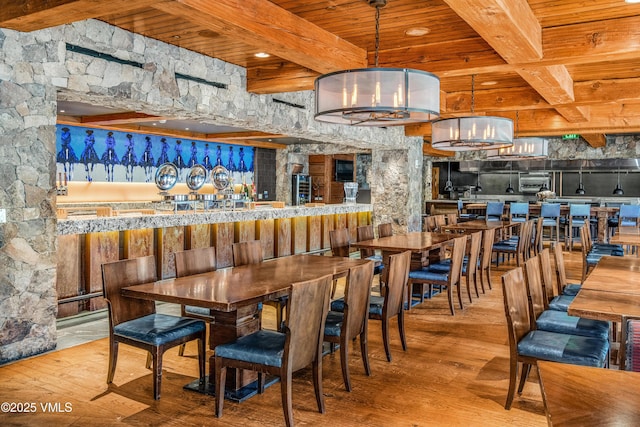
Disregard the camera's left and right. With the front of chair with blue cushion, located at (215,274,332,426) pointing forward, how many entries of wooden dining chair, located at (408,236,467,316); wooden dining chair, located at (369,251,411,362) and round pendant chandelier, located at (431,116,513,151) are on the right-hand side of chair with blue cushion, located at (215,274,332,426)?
3

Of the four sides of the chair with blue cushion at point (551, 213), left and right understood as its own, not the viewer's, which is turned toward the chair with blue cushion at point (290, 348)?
back

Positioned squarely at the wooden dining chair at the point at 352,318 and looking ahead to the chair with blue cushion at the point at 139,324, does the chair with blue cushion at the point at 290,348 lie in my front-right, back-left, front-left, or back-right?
front-left

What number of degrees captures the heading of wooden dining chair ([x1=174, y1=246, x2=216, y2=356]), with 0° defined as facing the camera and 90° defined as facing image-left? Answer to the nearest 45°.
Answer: approximately 315°

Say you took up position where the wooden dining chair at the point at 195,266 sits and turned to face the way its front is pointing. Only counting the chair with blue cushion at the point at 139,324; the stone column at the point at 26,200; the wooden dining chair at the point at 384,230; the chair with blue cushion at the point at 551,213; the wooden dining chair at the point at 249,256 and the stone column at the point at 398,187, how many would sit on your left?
4

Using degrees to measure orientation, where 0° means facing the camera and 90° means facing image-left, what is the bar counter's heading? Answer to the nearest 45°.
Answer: approximately 315°

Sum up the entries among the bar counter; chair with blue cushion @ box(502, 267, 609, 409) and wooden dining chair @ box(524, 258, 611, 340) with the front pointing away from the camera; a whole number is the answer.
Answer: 0

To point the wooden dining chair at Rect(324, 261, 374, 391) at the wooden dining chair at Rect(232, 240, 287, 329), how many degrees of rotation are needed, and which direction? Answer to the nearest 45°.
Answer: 0° — it already faces it

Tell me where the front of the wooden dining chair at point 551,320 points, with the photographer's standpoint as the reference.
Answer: facing to the right of the viewer

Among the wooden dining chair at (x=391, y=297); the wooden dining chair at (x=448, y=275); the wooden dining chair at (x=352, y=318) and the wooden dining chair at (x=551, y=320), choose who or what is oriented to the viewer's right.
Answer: the wooden dining chair at (x=551, y=320)

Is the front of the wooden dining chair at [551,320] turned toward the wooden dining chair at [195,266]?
no

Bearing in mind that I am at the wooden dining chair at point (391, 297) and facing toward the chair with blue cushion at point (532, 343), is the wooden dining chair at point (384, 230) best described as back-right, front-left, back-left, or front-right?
back-left

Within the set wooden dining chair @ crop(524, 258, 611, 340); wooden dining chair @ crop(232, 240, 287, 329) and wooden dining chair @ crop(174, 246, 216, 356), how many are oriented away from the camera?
0

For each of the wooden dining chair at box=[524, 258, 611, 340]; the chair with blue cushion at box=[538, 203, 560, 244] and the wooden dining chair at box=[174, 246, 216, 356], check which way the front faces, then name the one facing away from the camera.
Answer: the chair with blue cushion

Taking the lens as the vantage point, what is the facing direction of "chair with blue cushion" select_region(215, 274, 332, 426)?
facing away from the viewer and to the left of the viewer

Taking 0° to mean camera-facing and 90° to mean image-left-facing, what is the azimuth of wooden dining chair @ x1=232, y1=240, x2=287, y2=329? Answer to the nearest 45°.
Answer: approximately 315°

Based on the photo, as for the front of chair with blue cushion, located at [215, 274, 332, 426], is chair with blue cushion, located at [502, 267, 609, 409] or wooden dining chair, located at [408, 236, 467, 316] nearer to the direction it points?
the wooden dining chair

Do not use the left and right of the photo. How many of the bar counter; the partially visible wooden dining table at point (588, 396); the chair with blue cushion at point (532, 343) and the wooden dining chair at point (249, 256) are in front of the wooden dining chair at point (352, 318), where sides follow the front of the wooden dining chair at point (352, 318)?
2

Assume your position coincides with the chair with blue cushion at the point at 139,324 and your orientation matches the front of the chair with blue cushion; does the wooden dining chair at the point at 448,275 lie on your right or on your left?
on your left

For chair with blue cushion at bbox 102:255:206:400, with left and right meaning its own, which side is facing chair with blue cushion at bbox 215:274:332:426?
front
